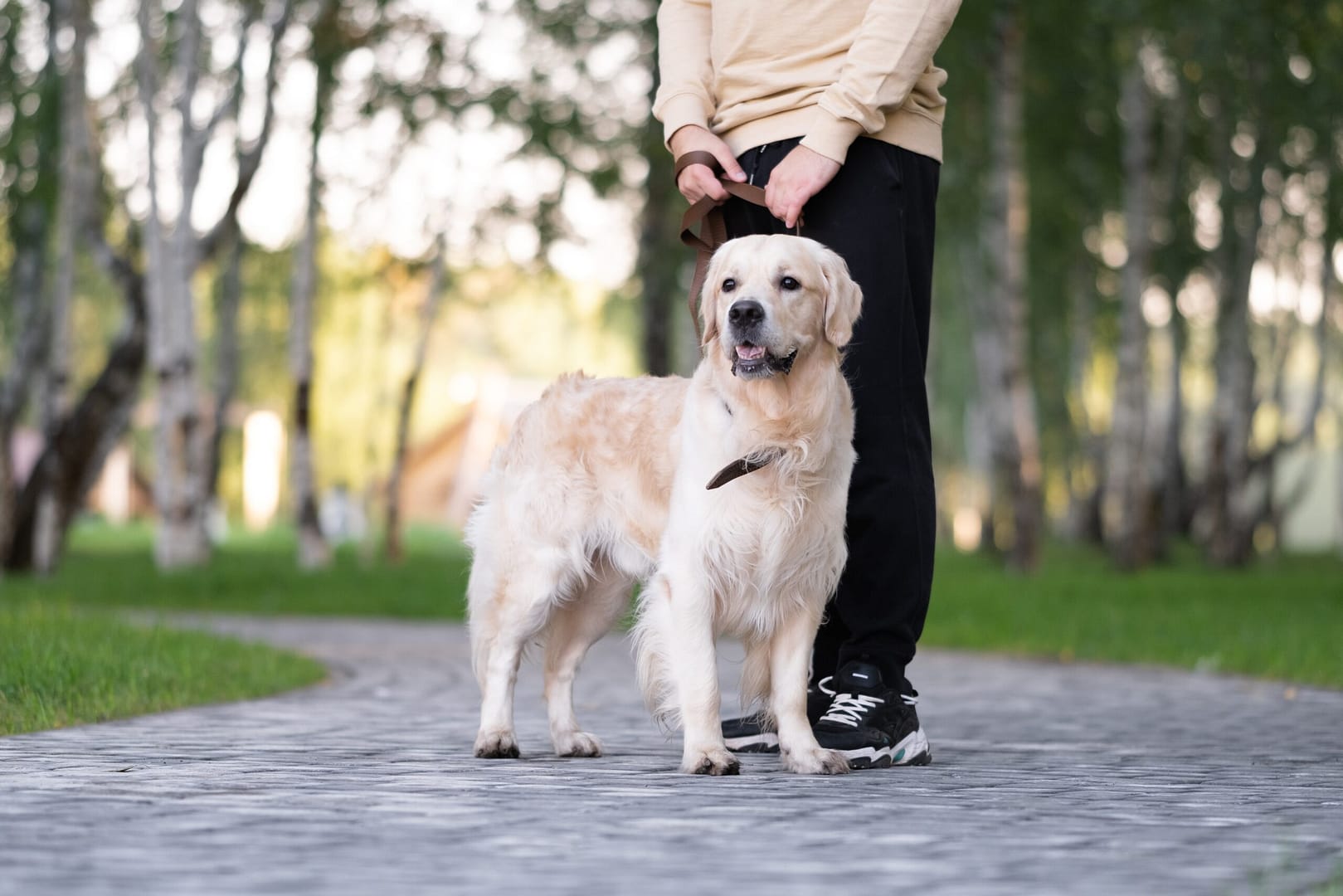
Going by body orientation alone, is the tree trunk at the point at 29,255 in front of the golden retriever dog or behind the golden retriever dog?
behind

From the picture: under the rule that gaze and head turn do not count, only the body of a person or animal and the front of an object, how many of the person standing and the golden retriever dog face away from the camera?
0

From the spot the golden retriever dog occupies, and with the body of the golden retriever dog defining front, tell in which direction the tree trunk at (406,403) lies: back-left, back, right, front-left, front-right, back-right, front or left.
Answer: back-left

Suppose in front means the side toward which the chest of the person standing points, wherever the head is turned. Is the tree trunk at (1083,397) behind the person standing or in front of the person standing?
behind

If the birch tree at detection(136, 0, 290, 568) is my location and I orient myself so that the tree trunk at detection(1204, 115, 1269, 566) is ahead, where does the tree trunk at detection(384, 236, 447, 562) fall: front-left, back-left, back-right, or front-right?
front-left

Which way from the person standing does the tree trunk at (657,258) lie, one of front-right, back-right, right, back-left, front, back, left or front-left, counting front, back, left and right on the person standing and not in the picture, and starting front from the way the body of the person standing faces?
back-right

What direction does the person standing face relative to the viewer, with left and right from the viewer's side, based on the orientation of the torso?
facing the viewer and to the left of the viewer

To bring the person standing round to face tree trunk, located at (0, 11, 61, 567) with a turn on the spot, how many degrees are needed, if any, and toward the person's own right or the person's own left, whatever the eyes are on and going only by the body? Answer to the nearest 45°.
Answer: approximately 90° to the person's own right

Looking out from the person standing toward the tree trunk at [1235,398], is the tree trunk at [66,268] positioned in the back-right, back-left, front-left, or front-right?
front-left

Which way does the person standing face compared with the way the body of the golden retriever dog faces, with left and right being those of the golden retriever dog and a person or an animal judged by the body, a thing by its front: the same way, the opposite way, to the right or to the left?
to the right

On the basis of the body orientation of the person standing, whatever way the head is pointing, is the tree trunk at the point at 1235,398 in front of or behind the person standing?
behind
